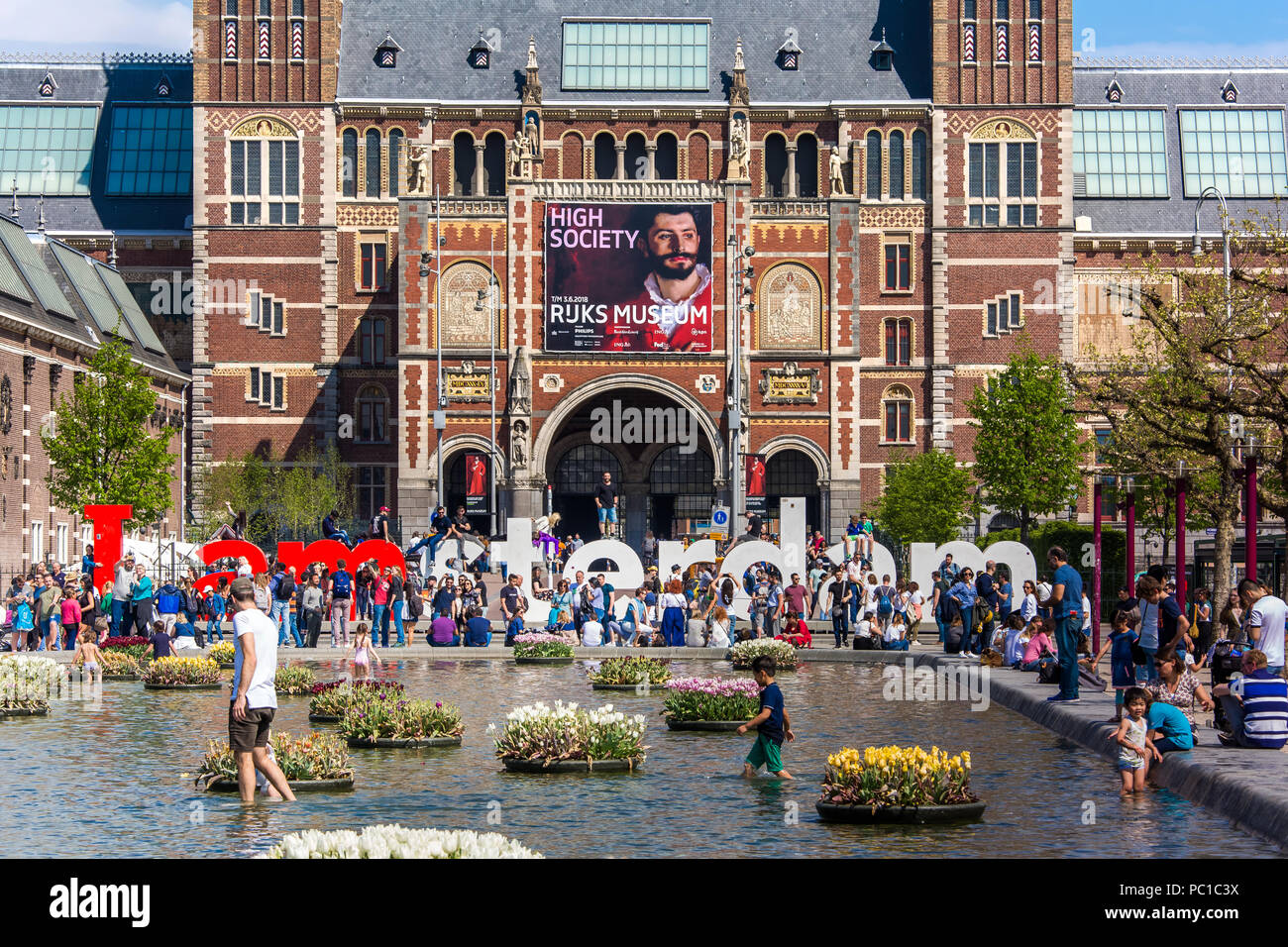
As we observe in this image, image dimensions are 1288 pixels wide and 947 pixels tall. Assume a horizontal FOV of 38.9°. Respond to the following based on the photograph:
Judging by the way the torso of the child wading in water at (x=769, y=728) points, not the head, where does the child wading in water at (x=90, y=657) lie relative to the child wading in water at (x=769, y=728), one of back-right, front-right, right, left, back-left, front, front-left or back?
front-right

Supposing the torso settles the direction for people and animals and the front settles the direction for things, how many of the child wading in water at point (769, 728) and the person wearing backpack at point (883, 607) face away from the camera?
1

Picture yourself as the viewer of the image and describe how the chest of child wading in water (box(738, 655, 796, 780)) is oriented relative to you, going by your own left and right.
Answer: facing to the left of the viewer

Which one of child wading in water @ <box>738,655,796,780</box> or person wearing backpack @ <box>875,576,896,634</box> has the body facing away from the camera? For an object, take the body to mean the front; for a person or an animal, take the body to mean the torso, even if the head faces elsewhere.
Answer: the person wearing backpack

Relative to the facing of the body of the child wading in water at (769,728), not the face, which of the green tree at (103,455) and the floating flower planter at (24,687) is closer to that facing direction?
the floating flower planter

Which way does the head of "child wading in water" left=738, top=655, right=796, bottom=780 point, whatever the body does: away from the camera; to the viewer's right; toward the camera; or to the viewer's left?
to the viewer's left

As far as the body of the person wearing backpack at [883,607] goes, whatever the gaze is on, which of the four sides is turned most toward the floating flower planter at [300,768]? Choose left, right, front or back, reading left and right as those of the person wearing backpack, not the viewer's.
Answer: back

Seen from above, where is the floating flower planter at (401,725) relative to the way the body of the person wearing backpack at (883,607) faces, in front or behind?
behind

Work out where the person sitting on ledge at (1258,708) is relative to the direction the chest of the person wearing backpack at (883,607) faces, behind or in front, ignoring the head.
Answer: behind

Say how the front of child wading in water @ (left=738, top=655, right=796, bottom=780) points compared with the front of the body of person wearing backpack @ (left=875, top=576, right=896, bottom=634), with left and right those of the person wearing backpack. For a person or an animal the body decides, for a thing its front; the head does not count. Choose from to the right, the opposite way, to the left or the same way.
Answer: to the left

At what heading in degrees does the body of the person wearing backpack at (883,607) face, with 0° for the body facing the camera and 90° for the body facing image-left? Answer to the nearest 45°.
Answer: approximately 180°

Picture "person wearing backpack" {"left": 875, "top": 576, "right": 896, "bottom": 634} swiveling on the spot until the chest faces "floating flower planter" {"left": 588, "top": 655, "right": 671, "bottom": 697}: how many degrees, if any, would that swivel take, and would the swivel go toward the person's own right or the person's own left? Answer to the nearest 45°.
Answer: approximately 135° to the person's own left

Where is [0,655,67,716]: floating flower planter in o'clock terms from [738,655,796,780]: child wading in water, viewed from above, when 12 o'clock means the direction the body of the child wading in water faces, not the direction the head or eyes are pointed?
The floating flower planter is roughly at 1 o'clock from the child wading in water.

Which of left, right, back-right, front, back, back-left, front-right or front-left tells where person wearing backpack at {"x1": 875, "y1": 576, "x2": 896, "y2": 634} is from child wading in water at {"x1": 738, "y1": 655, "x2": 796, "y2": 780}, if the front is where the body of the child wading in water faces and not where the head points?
right

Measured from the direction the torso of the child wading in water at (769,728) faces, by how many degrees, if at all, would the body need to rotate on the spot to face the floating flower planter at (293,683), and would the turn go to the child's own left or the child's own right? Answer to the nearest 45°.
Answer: approximately 45° to the child's own right
